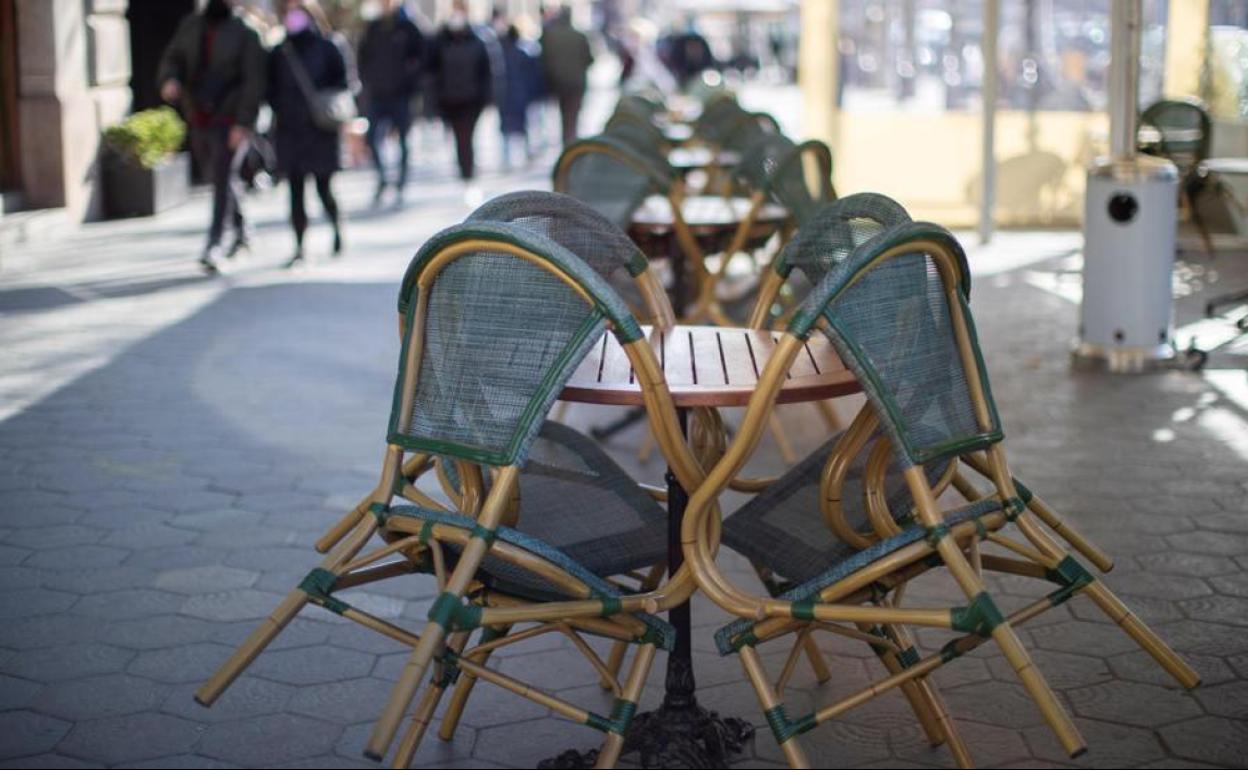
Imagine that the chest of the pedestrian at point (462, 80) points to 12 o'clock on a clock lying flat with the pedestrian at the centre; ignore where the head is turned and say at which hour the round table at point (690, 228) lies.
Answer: The round table is roughly at 12 o'clock from the pedestrian.

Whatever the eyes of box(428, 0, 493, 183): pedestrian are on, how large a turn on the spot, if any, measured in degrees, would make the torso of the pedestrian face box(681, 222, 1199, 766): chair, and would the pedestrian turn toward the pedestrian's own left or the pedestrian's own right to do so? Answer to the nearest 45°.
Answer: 0° — they already face it

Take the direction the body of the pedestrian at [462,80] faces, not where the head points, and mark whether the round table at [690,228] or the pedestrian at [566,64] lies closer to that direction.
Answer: the round table

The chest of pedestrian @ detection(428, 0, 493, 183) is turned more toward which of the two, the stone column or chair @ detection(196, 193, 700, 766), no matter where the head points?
the chair

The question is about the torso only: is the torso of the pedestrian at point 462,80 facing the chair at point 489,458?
yes

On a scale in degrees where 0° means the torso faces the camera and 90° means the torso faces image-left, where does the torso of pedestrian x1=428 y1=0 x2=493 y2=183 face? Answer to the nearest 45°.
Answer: approximately 0°

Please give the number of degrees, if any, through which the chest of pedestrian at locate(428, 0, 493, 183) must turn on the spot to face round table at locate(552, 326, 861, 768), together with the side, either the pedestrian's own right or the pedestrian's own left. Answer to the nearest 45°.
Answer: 0° — they already face it
